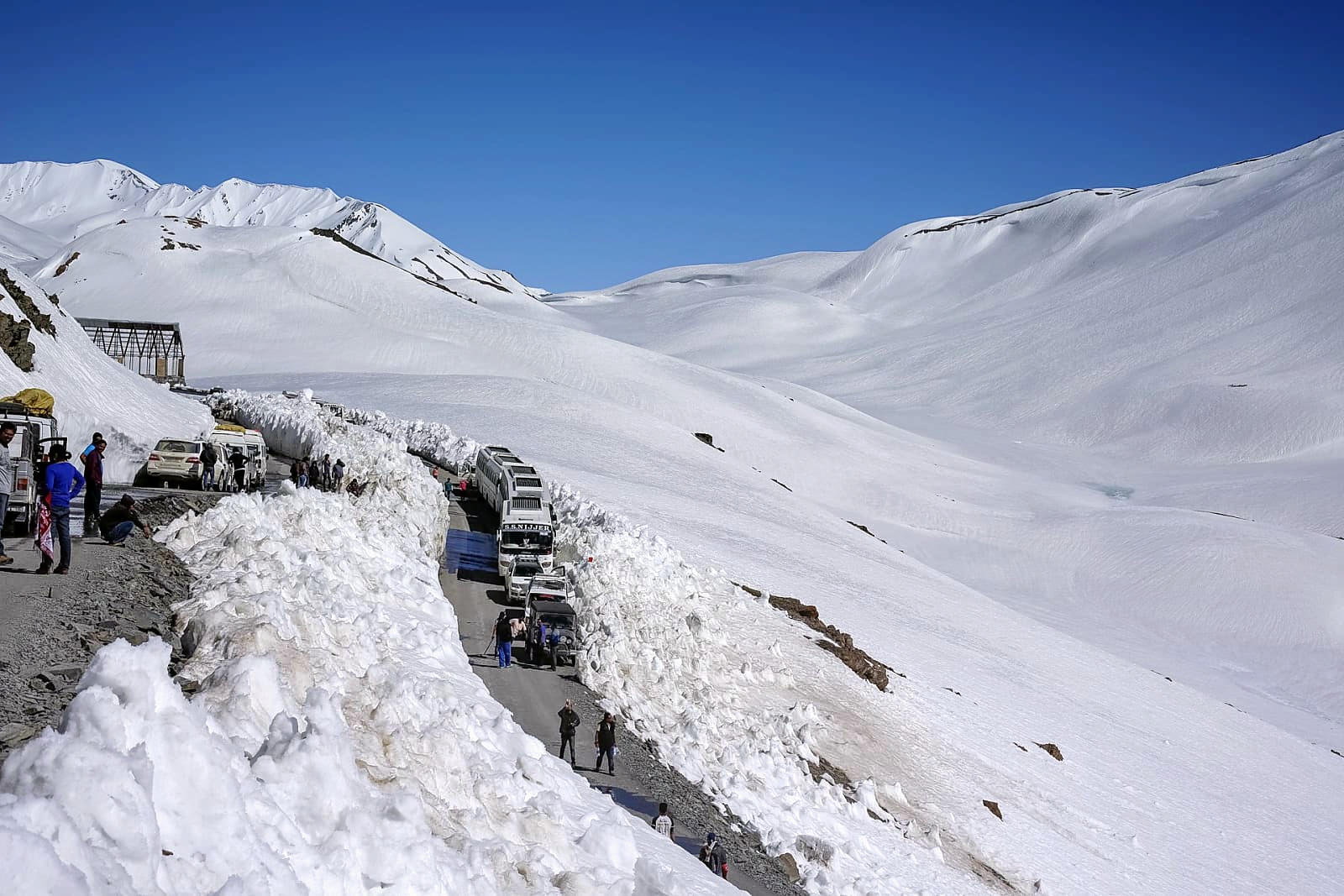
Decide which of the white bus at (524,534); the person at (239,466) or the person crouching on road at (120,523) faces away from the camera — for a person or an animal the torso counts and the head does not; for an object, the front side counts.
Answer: the person at (239,466)

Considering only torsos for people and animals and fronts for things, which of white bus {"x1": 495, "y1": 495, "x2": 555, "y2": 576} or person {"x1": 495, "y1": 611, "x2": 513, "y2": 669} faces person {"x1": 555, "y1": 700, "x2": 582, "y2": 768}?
the white bus

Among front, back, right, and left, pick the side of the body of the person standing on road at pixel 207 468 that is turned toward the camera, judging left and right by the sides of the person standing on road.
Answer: back

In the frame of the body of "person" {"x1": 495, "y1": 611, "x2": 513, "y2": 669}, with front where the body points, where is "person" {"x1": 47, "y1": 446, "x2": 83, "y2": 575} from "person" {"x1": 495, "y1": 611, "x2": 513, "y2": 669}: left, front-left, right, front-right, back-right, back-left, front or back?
back-left

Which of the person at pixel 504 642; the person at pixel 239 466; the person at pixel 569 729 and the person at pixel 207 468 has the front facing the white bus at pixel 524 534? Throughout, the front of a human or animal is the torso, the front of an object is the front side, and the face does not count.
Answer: the person at pixel 504 642

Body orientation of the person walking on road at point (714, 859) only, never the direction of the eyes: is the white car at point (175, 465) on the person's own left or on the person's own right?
on the person's own left

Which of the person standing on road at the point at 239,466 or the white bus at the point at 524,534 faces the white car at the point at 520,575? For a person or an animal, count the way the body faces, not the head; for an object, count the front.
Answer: the white bus

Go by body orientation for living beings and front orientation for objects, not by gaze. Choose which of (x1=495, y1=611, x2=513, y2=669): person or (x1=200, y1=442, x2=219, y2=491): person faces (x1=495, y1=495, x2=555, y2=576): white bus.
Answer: (x1=495, y1=611, x2=513, y2=669): person

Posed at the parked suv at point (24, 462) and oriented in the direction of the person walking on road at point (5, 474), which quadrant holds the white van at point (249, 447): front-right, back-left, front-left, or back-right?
back-left

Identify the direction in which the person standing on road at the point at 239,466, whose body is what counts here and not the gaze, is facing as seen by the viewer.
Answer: away from the camera

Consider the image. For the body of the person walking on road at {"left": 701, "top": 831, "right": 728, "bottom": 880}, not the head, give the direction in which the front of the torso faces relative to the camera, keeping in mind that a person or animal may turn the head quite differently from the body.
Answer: away from the camera
